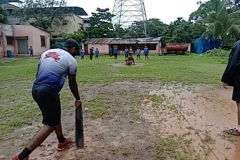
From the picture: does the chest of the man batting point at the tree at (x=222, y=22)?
yes

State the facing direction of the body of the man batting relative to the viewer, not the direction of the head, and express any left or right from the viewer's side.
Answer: facing away from the viewer and to the right of the viewer

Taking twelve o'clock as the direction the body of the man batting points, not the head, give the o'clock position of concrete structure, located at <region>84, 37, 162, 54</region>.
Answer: The concrete structure is roughly at 11 o'clock from the man batting.

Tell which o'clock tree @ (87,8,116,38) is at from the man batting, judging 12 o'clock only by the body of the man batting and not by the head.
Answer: The tree is roughly at 11 o'clock from the man batting.

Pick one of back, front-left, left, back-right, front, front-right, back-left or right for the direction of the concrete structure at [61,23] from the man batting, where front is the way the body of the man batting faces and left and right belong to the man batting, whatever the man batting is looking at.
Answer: front-left

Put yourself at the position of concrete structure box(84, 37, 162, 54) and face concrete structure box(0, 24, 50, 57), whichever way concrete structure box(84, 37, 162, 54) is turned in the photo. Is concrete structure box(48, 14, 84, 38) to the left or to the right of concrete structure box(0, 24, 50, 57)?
right

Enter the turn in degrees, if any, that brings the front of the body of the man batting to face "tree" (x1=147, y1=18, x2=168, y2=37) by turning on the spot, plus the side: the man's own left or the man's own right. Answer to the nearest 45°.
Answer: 0° — they already face it

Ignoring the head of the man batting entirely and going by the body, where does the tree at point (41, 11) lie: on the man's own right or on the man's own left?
on the man's own left

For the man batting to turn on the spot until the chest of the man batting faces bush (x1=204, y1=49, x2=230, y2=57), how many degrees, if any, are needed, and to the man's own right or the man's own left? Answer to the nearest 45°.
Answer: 0° — they already face it
